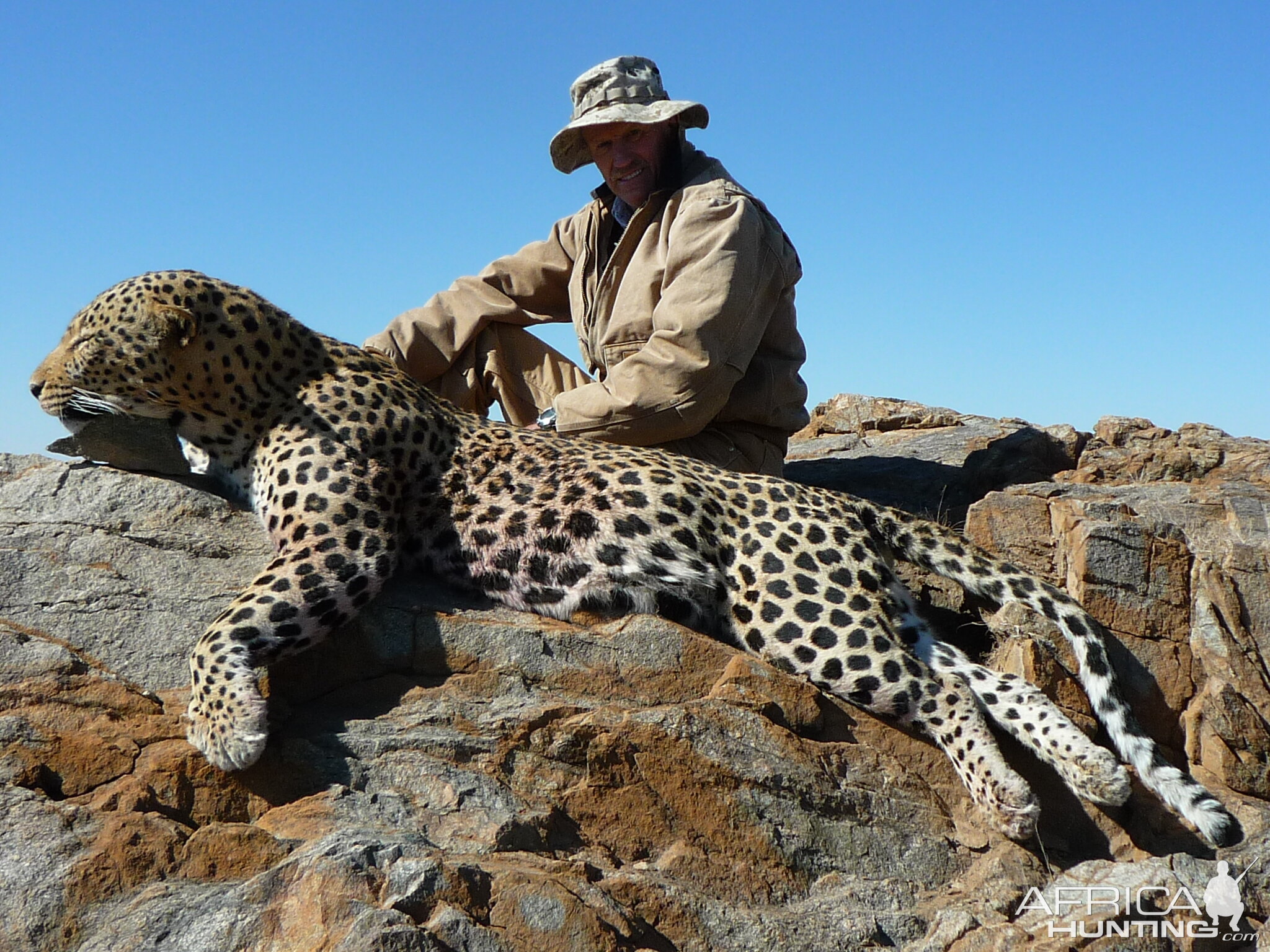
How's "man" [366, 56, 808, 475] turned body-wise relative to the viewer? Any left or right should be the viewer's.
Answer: facing the viewer and to the left of the viewer
